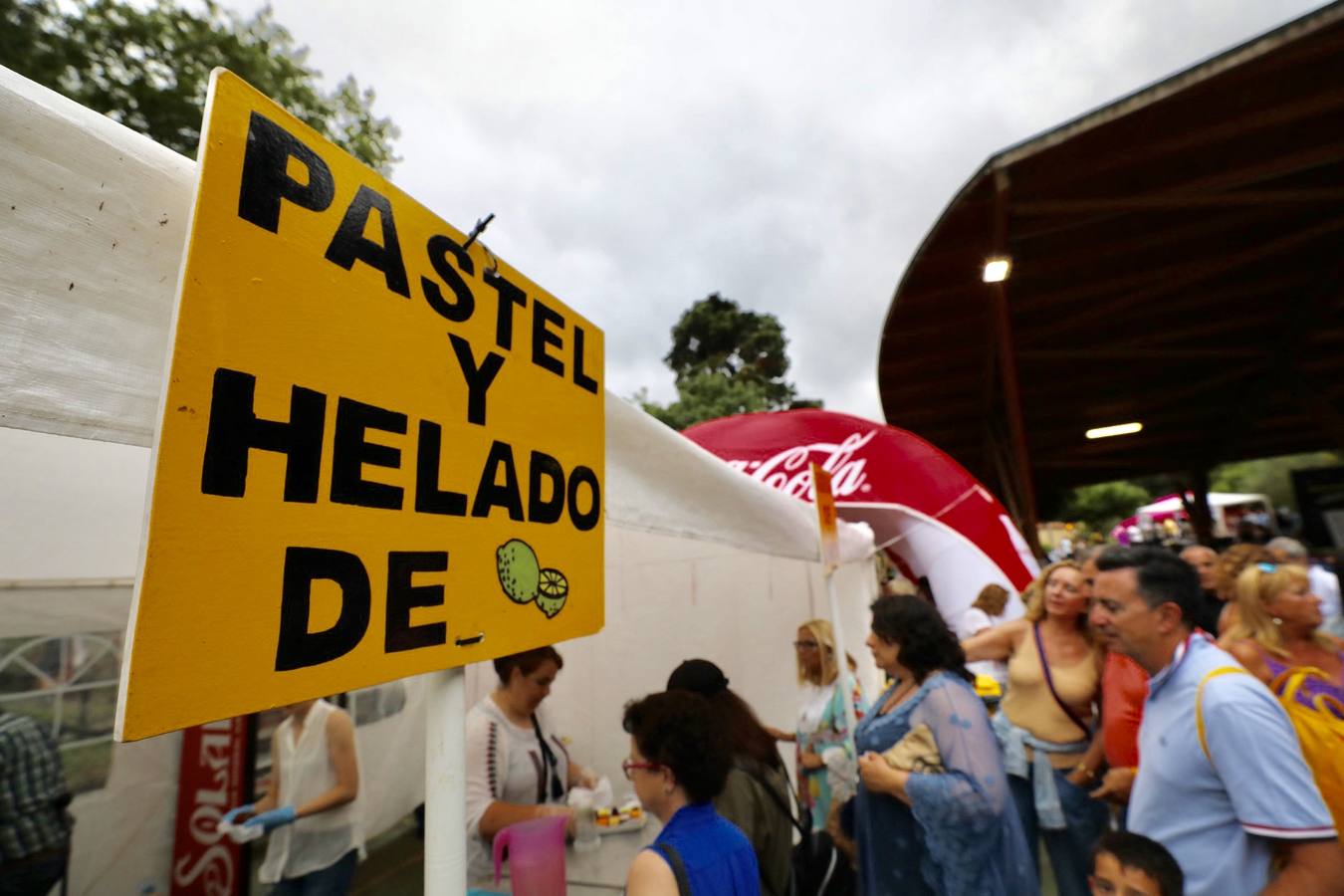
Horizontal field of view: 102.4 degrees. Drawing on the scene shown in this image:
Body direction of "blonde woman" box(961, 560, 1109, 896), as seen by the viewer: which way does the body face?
toward the camera

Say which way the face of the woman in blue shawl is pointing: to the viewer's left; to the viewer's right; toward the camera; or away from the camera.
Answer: to the viewer's left

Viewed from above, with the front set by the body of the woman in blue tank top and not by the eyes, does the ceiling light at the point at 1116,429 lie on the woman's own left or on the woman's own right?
on the woman's own right

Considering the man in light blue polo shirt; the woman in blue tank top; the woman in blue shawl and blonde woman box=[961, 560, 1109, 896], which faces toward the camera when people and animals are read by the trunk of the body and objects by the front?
the blonde woman

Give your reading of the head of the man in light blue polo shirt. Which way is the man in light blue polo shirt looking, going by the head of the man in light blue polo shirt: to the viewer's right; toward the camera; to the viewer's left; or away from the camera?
to the viewer's left

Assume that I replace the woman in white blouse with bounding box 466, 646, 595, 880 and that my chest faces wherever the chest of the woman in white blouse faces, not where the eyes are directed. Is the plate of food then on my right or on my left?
on my left

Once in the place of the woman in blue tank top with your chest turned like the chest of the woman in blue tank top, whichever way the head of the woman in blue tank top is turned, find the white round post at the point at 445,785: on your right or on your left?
on your left

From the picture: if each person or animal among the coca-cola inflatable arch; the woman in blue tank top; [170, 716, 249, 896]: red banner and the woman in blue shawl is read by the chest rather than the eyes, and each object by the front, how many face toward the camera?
2

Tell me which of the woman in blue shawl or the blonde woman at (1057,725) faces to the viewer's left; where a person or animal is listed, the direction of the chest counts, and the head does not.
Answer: the woman in blue shawl

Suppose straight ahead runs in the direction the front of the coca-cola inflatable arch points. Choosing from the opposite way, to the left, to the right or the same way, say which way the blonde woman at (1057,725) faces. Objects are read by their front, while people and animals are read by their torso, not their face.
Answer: the same way

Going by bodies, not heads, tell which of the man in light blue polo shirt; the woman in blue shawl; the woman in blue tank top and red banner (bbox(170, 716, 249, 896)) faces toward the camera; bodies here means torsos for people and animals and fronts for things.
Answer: the red banner

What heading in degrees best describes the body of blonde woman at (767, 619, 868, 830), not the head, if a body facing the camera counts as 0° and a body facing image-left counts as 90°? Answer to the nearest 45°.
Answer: approximately 45°

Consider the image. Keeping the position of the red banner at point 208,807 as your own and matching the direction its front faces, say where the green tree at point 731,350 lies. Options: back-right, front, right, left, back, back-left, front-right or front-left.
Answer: back-left

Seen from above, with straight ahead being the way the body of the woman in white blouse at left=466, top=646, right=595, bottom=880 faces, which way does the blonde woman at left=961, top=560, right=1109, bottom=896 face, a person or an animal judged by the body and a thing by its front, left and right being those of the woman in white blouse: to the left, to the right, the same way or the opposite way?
to the right

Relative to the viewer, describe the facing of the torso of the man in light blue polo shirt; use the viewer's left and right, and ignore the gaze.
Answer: facing to the left of the viewer

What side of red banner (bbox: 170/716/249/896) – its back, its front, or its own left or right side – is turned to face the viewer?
front

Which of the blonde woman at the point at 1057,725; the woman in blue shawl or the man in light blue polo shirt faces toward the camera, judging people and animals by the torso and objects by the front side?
the blonde woman

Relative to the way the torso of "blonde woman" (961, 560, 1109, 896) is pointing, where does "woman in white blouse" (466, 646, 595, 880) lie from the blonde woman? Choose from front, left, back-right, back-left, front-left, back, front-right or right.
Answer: front-right

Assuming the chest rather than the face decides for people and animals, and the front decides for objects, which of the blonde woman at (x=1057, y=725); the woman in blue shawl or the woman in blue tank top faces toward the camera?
the blonde woman
